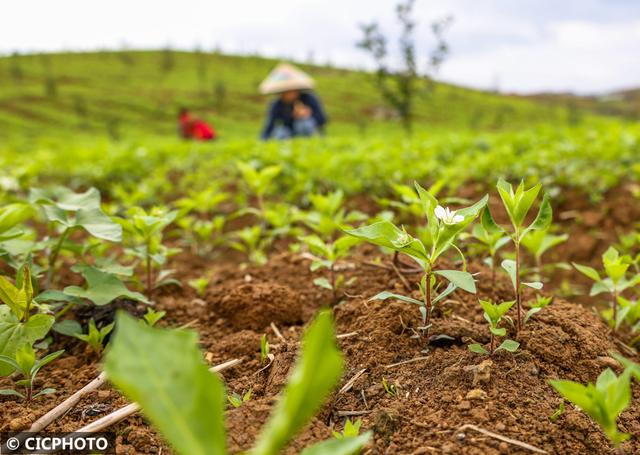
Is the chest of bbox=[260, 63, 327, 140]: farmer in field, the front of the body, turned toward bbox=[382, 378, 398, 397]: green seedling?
yes

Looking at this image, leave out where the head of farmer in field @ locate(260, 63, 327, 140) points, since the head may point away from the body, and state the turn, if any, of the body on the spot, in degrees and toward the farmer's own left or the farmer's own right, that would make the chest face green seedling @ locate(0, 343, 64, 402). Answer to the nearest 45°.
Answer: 0° — they already face it

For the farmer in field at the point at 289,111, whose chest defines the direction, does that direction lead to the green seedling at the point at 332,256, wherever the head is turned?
yes

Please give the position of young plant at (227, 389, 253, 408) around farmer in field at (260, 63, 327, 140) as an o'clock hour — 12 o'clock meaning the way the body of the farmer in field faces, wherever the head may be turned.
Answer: The young plant is roughly at 12 o'clock from the farmer in field.

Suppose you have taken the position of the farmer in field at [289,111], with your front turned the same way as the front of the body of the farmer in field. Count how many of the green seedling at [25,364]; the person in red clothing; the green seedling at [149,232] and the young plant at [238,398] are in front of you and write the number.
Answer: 3

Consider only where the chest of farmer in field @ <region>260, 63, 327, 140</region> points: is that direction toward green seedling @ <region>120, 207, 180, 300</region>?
yes

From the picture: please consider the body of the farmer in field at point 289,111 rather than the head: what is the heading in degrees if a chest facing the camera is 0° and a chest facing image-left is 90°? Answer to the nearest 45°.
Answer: approximately 0°

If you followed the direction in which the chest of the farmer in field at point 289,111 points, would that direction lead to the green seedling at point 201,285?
yes

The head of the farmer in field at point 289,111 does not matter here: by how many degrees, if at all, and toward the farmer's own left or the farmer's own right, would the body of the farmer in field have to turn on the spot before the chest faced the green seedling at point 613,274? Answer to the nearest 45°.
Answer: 0° — they already face it
